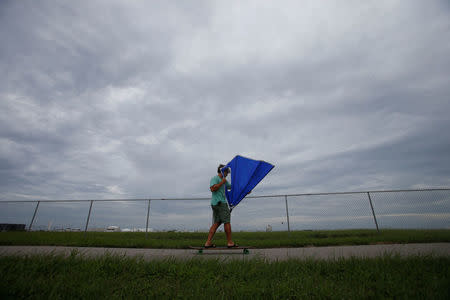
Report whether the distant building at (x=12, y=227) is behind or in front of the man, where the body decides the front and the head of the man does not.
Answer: behind
